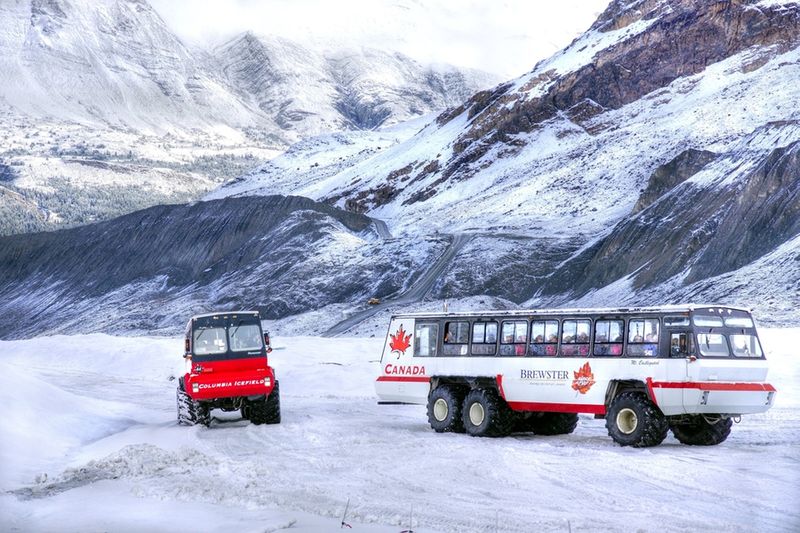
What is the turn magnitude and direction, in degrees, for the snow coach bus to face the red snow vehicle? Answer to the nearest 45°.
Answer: approximately 135° to its right
